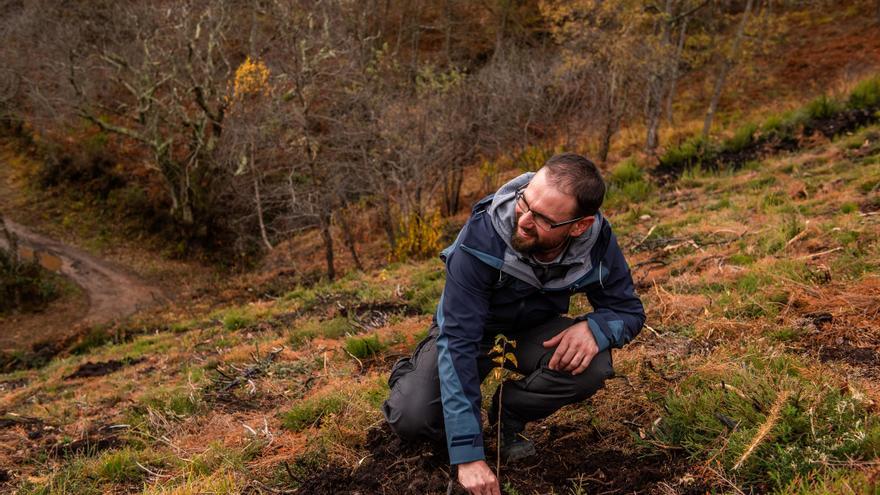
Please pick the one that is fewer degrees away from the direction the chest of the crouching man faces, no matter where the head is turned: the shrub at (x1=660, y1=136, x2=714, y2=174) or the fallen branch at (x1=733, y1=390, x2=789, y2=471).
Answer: the fallen branch

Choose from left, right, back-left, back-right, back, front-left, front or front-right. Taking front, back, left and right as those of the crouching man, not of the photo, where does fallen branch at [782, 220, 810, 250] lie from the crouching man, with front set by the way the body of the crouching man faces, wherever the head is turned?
back-left

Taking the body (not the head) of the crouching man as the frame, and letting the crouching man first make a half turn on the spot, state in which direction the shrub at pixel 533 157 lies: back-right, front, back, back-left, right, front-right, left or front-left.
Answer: front

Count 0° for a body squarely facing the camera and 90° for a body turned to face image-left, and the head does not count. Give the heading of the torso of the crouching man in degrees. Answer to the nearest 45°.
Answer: approximately 0°

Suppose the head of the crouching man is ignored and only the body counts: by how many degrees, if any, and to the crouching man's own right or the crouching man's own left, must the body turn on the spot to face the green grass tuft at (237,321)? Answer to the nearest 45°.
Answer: approximately 135° to the crouching man's own right

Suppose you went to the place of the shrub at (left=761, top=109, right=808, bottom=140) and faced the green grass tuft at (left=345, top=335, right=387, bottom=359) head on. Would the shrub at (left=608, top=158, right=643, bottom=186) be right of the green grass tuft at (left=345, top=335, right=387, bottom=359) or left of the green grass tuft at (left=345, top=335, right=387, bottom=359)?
right

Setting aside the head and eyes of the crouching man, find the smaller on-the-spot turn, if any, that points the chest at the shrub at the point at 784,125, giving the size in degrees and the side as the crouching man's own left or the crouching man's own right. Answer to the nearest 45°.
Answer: approximately 135° to the crouching man's own left

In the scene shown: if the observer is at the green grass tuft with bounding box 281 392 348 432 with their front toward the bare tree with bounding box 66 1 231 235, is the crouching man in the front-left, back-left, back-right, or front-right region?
back-right

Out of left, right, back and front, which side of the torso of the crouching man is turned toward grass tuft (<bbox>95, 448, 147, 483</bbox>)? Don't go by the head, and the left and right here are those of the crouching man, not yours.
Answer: right

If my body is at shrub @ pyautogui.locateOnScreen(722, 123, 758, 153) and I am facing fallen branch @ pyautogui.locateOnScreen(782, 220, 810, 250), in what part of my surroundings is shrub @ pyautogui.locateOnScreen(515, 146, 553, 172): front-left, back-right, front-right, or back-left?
back-right

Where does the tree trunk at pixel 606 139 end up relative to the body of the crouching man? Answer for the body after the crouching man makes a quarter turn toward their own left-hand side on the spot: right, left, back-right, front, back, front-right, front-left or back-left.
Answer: left

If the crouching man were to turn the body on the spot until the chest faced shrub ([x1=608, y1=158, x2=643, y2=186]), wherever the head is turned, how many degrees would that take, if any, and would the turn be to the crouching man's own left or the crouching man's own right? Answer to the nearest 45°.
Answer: approximately 180°

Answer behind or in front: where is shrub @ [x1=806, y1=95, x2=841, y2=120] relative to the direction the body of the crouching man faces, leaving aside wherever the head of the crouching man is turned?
behind
